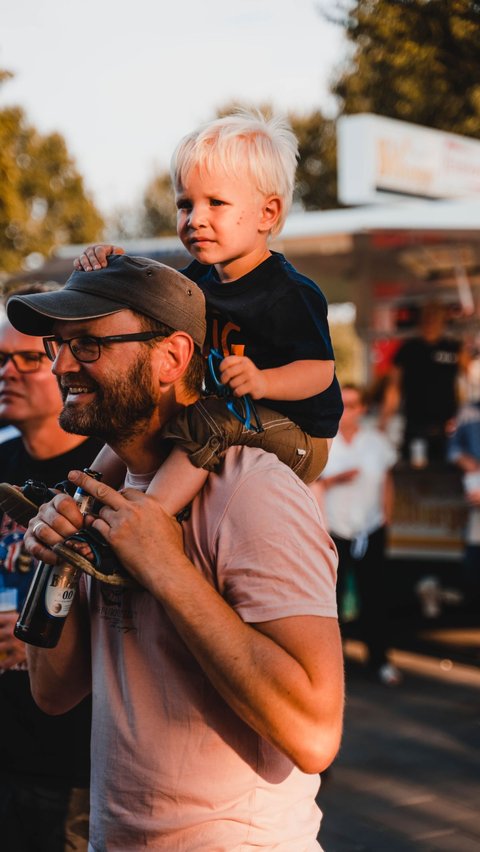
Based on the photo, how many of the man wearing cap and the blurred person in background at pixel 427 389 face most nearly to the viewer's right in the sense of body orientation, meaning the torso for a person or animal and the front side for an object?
0

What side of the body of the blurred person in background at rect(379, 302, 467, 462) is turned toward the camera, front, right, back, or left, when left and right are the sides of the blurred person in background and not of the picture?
front

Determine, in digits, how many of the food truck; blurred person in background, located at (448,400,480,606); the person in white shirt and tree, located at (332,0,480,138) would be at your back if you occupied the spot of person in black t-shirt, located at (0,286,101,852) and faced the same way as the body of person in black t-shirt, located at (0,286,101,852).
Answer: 4

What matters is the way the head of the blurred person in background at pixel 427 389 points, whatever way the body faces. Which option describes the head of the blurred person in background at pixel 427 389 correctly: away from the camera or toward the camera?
toward the camera

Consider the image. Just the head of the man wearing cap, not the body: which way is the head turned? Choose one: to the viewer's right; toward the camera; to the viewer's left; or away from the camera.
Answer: to the viewer's left

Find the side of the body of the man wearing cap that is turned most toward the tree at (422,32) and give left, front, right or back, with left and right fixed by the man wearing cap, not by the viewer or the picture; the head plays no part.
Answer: back

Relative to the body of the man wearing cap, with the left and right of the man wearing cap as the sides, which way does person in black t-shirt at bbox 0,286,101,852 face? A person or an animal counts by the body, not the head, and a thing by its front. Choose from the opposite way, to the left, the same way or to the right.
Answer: the same way

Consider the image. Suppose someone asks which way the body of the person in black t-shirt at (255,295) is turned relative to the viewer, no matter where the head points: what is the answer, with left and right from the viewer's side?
facing the viewer and to the left of the viewer

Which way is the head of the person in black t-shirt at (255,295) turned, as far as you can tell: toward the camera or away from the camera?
toward the camera

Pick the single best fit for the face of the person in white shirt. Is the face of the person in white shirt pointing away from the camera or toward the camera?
toward the camera

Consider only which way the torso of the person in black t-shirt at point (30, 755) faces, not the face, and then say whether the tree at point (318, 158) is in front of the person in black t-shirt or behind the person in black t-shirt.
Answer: behind

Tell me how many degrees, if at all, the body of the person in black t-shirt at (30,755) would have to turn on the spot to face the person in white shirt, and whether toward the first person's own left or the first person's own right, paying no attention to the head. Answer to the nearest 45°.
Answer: approximately 180°
